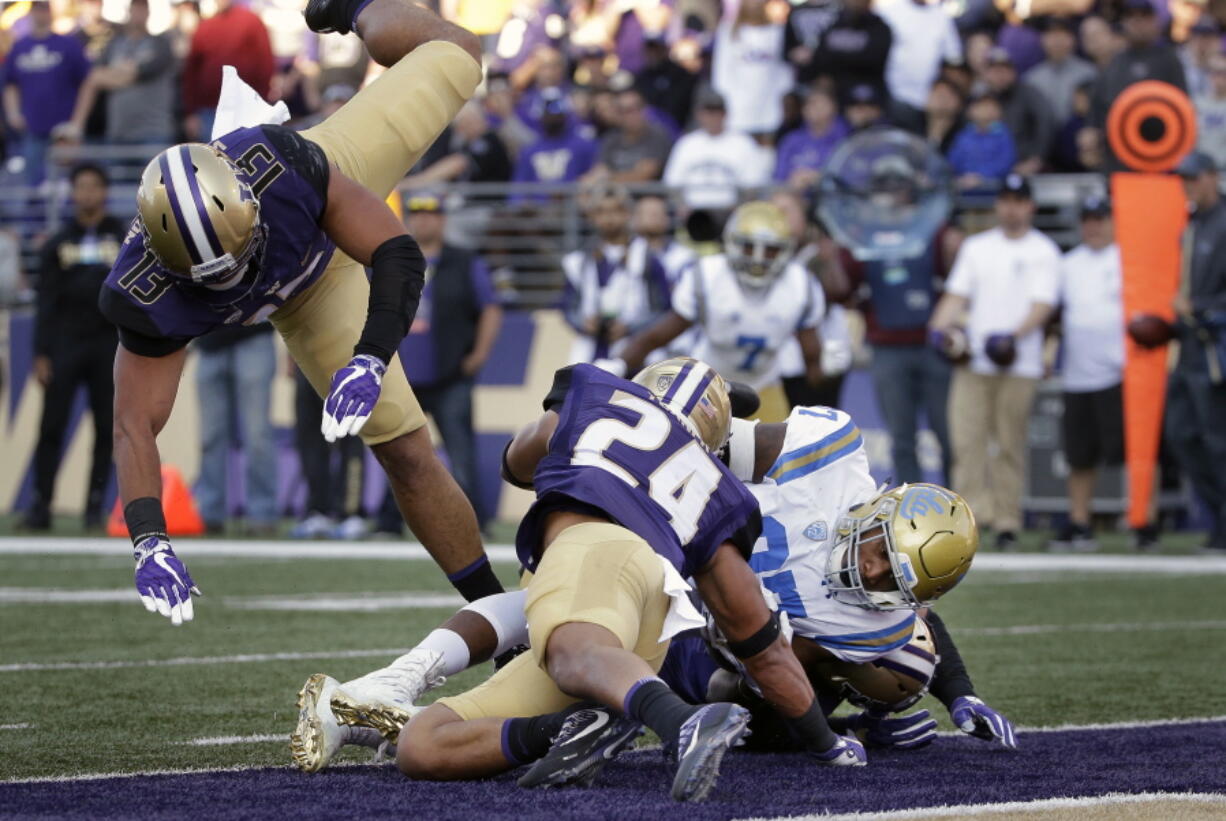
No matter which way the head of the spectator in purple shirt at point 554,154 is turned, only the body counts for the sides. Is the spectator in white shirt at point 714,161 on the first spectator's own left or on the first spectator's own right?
on the first spectator's own left

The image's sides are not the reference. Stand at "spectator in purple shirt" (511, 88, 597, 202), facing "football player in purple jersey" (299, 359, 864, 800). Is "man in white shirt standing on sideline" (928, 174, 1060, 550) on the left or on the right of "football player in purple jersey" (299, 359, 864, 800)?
left

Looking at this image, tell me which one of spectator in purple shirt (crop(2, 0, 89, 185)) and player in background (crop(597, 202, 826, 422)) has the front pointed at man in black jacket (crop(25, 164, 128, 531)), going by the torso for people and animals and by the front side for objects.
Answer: the spectator in purple shirt

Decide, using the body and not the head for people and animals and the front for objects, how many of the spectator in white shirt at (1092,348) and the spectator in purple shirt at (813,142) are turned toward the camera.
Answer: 2

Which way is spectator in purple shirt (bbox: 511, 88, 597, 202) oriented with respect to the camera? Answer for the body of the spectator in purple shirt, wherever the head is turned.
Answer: toward the camera

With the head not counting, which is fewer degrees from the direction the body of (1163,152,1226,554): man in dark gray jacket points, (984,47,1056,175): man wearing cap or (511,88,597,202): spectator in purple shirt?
the spectator in purple shirt

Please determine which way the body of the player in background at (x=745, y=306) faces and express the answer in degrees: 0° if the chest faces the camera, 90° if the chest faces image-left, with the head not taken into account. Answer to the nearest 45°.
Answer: approximately 0°

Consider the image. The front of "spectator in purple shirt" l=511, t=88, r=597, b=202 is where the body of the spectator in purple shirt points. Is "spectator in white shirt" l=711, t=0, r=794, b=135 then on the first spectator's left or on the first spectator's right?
on the first spectator's left

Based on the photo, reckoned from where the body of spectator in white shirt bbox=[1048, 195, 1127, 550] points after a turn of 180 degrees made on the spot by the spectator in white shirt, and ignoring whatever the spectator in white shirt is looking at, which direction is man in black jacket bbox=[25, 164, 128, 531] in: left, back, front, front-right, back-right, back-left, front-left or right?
left

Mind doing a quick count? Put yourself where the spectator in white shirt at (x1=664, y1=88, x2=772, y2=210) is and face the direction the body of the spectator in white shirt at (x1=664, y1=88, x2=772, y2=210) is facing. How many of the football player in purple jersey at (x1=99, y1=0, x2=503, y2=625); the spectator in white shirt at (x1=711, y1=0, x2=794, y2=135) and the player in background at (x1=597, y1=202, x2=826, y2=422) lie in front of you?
2

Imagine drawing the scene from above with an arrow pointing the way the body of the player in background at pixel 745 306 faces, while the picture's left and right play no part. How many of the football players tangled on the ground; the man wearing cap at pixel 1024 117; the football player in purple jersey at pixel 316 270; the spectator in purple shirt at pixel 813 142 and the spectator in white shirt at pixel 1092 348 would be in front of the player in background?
2

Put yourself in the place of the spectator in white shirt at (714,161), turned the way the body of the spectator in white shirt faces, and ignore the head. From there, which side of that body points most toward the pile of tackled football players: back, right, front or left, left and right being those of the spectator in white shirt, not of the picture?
front
